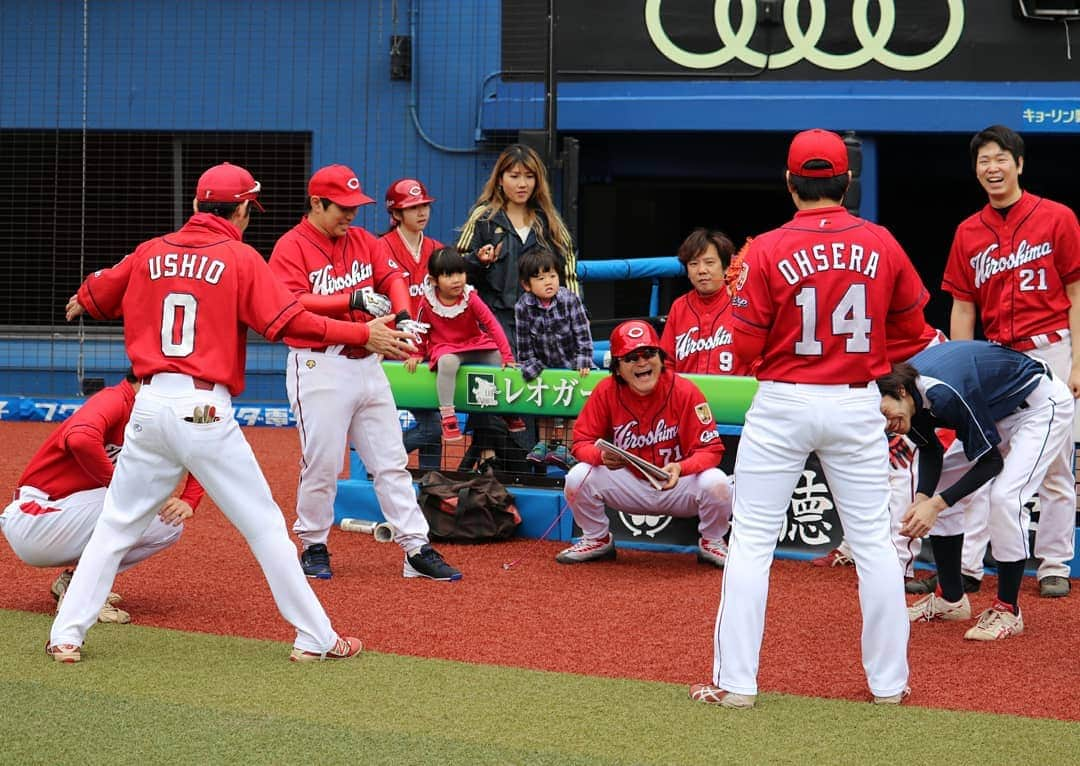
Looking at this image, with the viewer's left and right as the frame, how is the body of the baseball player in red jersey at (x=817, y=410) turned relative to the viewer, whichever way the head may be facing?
facing away from the viewer

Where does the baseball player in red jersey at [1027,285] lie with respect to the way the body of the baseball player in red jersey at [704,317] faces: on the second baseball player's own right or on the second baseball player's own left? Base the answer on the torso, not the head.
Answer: on the second baseball player's own left

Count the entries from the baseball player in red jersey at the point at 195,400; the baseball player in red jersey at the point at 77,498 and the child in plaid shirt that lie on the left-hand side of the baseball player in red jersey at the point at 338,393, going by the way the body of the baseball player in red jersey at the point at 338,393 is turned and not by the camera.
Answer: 1

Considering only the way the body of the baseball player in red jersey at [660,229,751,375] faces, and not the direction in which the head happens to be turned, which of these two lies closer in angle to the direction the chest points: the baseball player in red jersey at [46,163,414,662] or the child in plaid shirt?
the baseball player in red jersey

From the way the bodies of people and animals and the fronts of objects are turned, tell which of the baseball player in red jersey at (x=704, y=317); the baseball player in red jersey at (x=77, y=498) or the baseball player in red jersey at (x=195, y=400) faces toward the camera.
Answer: the baseball player in red jersey at (x=704, y=317)

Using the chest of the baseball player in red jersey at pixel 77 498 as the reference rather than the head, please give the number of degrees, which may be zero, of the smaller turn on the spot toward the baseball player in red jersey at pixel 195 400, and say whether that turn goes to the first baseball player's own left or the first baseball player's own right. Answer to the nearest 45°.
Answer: approximately 45° to the first baseball player's own right

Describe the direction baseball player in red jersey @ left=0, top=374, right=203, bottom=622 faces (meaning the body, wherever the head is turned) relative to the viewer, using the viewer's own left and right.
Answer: facing to the right of the viewer

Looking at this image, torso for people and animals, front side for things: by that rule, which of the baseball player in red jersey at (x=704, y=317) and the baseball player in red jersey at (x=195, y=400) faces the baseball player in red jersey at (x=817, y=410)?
the baseball player in red jersey at (x=704, y=317)

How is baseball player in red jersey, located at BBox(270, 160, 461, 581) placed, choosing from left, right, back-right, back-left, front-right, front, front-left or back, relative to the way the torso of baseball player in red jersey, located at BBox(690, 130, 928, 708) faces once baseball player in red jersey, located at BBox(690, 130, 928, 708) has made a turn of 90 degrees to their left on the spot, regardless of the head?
front-right
